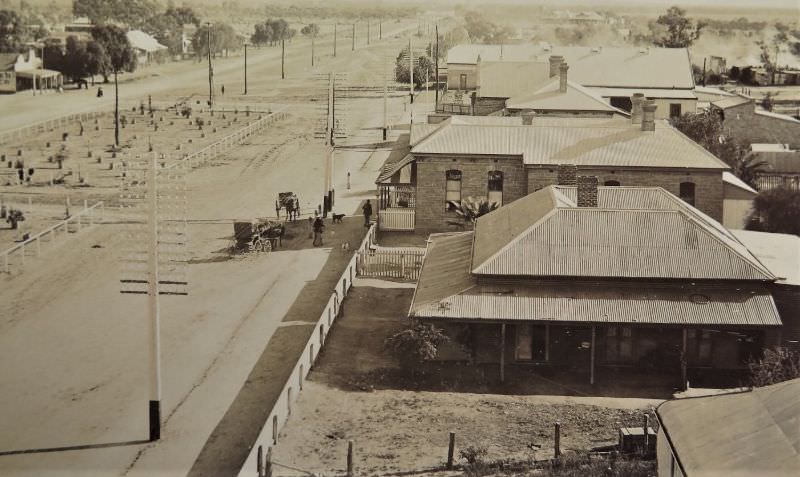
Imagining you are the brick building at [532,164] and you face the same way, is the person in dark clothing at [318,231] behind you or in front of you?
in front

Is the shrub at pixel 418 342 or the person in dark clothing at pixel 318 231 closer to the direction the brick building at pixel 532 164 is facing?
the person in dark clothing

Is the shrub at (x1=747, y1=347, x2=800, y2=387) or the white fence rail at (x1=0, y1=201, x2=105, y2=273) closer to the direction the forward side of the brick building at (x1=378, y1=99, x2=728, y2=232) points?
the white fence rail

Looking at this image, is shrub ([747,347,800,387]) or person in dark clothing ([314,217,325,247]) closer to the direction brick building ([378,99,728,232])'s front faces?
the person in dark clothing

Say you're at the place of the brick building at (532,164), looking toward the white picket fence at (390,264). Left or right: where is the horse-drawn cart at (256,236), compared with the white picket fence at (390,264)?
right

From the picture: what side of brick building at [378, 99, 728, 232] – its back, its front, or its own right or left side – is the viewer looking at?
left

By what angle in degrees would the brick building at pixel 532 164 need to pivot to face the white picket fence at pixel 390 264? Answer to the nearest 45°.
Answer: approximately 45° to its left

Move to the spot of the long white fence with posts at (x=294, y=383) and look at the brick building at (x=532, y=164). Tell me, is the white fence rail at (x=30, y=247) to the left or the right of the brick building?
left

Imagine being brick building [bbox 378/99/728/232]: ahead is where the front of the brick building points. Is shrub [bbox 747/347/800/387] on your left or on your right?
on your left

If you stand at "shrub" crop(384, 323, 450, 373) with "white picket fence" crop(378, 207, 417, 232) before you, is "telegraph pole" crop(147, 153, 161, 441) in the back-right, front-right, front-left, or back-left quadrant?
back-left

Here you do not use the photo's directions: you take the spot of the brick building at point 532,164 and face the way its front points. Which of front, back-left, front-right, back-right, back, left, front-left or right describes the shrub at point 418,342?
left

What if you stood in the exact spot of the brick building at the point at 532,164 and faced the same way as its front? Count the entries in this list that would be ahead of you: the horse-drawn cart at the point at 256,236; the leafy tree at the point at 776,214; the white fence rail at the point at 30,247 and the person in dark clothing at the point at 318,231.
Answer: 3

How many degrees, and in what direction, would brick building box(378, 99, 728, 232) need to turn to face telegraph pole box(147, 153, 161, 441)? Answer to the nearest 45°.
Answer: approximately 90° to its left

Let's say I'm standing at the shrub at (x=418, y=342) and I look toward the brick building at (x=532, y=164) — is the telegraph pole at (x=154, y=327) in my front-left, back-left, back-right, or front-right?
back-left

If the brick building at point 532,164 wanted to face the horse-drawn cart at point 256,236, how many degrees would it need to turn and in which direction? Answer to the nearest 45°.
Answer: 0° — it already faces it

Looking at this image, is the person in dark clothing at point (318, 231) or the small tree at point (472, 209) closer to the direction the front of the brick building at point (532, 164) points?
the person in dark clothing
